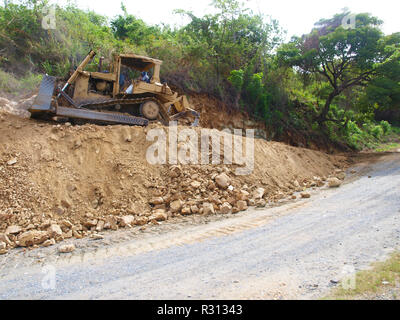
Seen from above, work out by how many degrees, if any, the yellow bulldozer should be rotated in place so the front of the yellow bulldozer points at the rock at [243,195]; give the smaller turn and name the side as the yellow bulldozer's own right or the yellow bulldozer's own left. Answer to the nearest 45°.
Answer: approximately 135° to the yellow bulldozer's own left

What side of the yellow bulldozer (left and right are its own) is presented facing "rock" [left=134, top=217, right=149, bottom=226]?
left

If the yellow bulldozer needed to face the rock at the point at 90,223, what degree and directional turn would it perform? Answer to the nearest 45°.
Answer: approximately 90° to its left

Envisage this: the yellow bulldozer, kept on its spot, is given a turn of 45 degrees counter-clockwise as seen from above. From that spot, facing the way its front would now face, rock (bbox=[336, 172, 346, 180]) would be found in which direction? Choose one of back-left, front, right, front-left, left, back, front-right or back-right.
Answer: back-left

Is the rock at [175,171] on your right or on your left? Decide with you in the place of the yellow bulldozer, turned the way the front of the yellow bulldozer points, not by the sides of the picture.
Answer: on your left

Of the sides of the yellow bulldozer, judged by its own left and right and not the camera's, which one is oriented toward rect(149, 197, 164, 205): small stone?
left

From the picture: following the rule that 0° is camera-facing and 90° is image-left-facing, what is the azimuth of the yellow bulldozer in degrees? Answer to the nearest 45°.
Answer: approximately 90°

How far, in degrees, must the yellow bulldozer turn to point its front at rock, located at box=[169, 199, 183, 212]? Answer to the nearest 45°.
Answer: approximately 90° to its left
